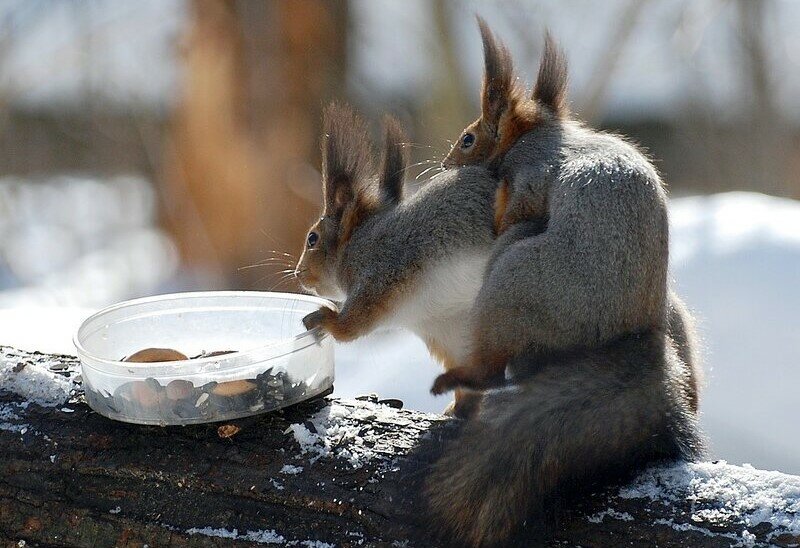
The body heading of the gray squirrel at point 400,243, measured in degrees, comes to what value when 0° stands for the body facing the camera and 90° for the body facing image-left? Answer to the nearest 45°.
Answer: approximately 90°

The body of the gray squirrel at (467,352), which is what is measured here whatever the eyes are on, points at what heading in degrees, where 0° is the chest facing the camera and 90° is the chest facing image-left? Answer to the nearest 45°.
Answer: approximately 90°

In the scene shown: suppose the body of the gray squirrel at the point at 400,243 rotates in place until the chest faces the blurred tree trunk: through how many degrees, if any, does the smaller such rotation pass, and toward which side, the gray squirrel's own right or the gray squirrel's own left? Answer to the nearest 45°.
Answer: approximately 90° to the gray squirrel's own right

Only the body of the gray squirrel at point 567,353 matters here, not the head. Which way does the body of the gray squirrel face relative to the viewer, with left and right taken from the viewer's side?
facing away from the viewer and to the left of the viewer
